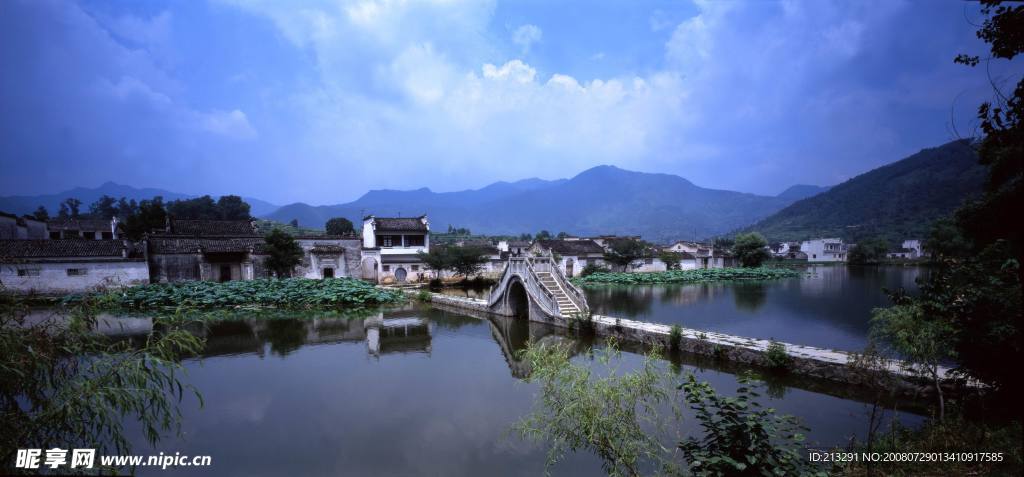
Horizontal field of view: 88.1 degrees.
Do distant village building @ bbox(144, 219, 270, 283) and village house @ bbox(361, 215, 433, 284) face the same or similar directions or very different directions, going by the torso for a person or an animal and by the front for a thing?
same or similar directions

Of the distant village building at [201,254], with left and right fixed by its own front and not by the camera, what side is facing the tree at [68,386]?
front

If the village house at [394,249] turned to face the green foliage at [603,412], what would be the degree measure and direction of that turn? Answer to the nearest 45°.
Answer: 0° — it already faces it

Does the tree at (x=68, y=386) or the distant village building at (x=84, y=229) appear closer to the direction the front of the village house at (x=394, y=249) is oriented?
the tree

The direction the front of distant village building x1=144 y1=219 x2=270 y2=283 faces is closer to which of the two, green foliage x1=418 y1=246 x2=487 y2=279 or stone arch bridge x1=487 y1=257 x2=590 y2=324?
the stone arch bridge

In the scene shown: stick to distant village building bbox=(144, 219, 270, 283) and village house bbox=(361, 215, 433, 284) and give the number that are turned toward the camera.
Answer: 2

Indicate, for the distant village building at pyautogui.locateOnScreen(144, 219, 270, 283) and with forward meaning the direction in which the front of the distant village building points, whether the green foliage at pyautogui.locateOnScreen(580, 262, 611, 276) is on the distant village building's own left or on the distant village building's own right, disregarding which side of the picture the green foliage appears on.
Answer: on the distant village building's own left

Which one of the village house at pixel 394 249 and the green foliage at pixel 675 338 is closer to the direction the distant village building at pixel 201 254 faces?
the green foliage

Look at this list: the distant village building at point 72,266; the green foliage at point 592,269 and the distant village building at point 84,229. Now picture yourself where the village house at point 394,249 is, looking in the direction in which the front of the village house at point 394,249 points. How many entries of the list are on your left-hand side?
1

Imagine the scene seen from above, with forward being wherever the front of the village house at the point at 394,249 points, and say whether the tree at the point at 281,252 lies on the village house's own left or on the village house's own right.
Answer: on the village house's own right

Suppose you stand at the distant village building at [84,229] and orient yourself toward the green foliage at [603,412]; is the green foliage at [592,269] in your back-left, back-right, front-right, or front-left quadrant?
front-left

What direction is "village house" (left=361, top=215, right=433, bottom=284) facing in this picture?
toward the camera

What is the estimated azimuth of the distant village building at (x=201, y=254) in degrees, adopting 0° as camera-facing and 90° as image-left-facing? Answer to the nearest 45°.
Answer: approximately 0°

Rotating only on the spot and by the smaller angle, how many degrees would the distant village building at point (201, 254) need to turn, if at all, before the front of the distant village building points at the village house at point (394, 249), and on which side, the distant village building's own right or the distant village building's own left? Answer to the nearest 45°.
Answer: approximately 90° to the distant village building's own left

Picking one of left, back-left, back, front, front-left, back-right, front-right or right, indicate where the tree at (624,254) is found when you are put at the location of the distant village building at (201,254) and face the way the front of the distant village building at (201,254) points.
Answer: left
